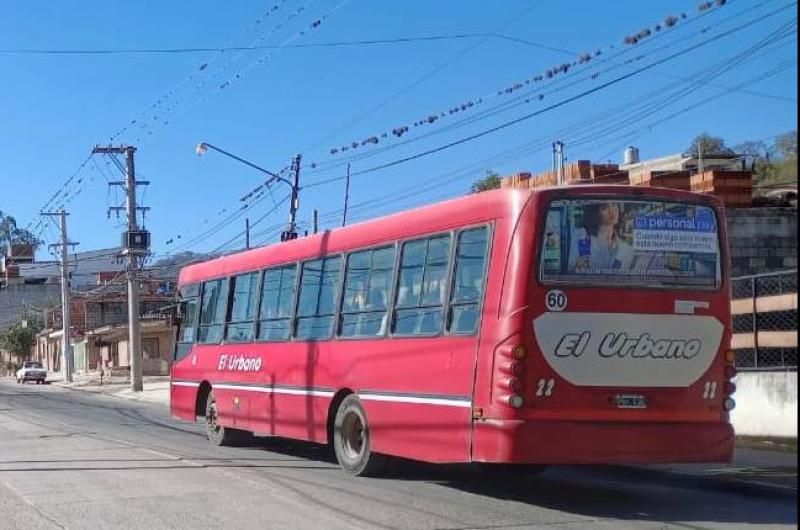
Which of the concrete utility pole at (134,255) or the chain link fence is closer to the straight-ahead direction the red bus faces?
the concrete utility pole

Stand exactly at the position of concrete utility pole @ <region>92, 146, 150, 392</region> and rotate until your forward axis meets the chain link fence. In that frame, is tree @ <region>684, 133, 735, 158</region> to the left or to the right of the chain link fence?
left

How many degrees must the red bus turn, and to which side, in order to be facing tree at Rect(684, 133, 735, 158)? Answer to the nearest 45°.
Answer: approximately 45° to its right

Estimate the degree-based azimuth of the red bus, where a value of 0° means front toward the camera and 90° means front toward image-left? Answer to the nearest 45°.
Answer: approximately 135°

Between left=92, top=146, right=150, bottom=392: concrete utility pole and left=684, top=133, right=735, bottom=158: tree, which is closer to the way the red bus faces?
the concrete utility pole

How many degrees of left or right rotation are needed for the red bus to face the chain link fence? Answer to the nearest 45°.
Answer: approximately 90° to its right
